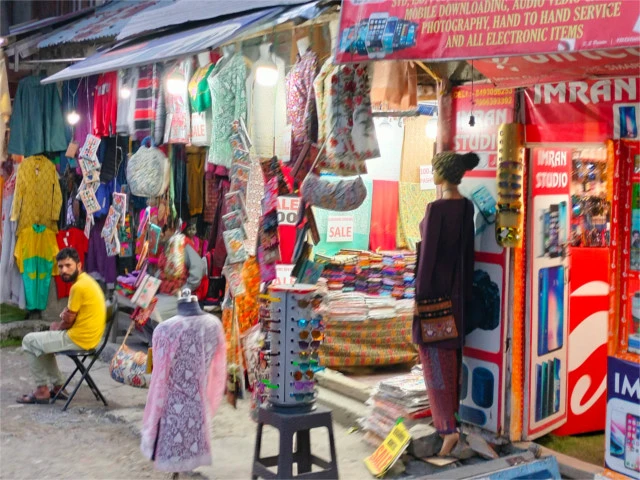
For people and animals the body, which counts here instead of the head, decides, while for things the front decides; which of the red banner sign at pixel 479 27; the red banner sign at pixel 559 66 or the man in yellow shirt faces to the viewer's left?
the man in yellow shirt

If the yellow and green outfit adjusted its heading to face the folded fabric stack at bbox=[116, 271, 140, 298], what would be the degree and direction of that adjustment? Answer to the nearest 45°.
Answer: approximately 45° to its left

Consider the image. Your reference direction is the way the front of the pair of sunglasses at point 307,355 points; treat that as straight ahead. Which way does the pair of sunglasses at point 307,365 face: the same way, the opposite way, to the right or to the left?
the same way

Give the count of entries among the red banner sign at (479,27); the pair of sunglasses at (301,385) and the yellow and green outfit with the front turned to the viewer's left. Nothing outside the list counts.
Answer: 0

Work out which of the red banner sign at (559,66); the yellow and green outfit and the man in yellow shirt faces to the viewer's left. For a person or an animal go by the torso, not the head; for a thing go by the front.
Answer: the man in yellow shirt

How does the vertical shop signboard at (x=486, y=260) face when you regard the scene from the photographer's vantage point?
facing the viewer and to the left of the viewer

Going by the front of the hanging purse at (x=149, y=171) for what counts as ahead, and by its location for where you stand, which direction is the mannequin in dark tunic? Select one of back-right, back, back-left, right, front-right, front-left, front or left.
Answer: front-left

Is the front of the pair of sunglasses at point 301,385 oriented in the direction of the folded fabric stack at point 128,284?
no

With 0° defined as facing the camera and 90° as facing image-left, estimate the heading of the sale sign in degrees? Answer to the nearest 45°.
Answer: approximately 0°

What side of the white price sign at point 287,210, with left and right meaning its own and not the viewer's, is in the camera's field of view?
front

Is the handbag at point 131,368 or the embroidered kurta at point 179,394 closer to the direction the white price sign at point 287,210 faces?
the embroidered kurta

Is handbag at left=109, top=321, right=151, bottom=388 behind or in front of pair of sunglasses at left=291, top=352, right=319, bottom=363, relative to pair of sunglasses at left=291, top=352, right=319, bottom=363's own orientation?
behind

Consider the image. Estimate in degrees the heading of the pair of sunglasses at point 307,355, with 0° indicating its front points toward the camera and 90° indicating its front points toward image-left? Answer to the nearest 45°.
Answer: approximately 315°

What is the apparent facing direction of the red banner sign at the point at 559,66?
toward the camera

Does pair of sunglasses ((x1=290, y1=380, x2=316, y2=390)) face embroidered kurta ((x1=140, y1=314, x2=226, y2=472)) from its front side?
no

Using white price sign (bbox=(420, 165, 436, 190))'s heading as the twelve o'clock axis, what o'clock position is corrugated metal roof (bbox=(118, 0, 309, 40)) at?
The corrugated metal roof is roughly at 2 o'clock from the white price sign.

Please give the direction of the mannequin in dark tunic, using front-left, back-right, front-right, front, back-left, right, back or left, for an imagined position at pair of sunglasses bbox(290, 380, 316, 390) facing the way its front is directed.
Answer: left

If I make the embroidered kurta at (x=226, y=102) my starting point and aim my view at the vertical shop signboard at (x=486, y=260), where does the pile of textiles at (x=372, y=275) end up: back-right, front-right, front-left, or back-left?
front-left

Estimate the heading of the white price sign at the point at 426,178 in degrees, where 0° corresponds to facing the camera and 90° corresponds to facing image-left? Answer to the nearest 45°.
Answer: approximately 0°

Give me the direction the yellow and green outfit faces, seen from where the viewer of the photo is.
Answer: facing the viewer
